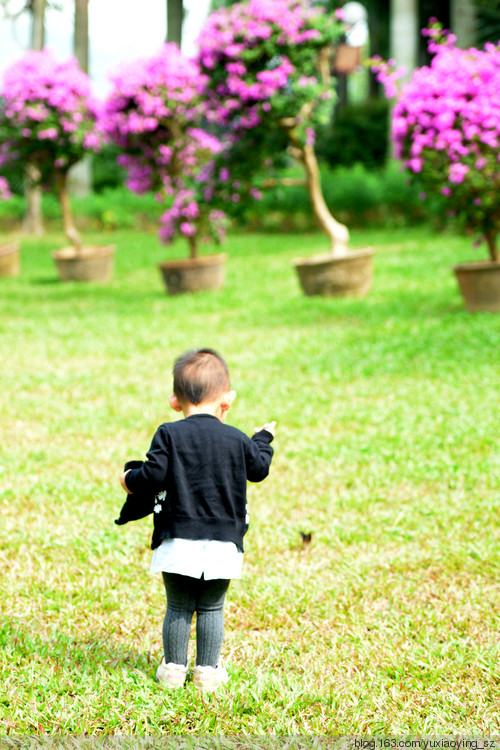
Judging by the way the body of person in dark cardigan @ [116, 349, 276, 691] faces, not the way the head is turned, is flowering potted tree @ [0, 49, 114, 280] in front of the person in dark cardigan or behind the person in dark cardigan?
in front

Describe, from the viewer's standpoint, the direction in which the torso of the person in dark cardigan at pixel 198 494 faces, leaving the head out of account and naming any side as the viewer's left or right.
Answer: facing away from the viewer

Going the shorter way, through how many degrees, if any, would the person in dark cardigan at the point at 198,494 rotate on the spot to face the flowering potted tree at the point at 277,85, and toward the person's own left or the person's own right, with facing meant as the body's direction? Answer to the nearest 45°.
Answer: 0° — they already face it

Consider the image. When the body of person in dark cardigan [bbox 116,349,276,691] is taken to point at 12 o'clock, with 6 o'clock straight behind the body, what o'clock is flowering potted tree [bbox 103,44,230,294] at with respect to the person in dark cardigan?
The flowering potted tree is roughly at 12 o'clock from the person in dark cardigan.

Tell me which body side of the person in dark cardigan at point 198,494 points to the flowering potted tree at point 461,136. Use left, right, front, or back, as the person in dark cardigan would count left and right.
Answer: front

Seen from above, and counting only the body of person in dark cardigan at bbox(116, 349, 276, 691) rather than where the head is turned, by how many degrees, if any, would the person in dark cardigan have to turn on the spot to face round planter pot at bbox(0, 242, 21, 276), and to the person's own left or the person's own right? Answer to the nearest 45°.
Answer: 0° — they already face it
